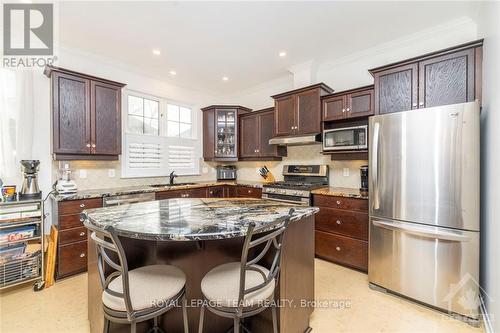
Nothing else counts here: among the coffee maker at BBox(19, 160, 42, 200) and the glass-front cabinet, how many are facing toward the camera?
2

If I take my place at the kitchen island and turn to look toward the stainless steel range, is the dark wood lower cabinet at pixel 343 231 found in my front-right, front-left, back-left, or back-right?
front-right

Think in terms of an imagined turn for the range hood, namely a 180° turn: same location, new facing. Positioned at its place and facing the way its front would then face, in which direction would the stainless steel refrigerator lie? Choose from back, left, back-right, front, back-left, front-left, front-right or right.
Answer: right

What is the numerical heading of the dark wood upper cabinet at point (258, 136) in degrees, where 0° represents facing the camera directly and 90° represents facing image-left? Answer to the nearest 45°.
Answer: approximately 45°

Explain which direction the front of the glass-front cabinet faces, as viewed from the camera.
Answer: facing the viewer

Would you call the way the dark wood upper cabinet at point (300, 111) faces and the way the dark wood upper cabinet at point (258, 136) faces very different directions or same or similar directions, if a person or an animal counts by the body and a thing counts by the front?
same or similar directions

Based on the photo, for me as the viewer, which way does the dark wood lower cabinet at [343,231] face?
facing the viewer and to the left of the viewer

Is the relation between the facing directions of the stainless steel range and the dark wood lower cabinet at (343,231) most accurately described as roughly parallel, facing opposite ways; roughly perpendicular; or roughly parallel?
roughly parallel

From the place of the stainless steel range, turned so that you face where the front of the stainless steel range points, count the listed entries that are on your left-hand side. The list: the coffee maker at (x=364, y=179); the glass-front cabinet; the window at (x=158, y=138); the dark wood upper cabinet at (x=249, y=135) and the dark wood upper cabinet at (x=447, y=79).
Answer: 2

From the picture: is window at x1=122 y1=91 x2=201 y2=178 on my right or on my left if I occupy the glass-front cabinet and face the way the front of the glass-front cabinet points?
on my right

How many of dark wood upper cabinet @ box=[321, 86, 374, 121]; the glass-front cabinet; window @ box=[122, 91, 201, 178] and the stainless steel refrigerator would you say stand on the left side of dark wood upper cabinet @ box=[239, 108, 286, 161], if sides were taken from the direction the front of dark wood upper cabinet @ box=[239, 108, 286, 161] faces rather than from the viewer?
2

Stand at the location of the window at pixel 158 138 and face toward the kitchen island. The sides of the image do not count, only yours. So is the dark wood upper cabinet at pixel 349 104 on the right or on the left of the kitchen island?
left

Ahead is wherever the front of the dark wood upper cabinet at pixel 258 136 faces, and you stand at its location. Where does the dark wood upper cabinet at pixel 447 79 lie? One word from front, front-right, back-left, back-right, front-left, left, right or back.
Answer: left

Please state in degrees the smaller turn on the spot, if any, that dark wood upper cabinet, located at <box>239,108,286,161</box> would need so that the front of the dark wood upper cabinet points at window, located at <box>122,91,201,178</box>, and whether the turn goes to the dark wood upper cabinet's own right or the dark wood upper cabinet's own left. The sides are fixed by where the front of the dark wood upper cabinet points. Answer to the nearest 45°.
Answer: approximately 45° to the dark wood upper cabinet's own right
